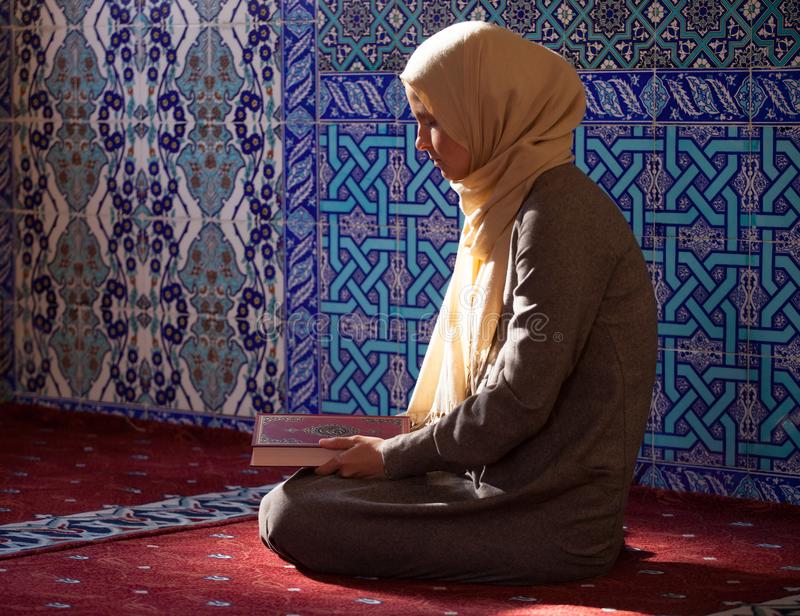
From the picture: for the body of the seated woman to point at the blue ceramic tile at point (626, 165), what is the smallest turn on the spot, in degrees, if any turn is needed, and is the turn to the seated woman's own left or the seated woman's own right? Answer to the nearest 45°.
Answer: approximately 90° to the seated woman's own right

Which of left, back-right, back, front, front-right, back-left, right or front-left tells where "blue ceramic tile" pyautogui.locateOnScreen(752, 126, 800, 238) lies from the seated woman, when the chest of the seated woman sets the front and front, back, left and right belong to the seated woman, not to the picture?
back-right

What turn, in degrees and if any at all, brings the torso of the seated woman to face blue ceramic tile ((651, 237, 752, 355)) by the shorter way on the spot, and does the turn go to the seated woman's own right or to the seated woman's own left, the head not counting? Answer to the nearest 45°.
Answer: approximately 135° to the seated woman's own right

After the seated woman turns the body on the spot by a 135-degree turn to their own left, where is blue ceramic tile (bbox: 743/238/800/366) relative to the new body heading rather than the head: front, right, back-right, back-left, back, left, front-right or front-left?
left

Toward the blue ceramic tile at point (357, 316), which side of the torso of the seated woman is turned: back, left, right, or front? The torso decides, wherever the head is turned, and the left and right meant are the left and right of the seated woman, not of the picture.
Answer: right

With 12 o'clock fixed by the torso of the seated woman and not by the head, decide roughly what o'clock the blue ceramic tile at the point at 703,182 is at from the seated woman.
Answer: The blue ceramic tile is roughly at 4 o'clock from the seated woman.

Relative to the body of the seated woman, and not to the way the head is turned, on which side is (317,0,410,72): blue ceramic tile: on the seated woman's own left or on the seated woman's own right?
on the seated woman's own right

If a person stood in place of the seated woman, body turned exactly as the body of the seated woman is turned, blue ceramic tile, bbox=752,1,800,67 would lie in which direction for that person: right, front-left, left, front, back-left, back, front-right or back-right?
back-right

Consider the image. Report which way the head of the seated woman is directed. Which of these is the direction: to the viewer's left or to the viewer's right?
to the viewer's left

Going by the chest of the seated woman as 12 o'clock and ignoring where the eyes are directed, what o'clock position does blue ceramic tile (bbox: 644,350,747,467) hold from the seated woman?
The blue ceramic tile is roughly at 4 o'clock from the seated woman.

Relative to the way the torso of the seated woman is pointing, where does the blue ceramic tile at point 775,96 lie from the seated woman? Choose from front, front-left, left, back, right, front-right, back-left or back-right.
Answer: back-right

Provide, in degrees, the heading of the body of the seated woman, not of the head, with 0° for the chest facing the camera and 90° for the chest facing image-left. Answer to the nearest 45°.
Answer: approximately 90°
